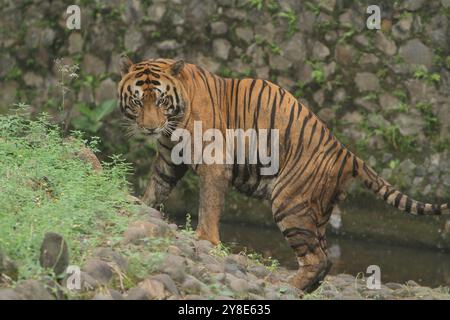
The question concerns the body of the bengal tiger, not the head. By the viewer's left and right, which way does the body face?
facing to the left of the viewer

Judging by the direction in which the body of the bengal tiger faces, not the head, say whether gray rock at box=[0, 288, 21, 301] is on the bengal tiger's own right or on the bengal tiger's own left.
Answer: on the bengal tiger's own left

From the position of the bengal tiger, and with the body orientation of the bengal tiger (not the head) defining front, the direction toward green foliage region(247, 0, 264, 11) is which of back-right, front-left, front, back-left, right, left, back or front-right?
right

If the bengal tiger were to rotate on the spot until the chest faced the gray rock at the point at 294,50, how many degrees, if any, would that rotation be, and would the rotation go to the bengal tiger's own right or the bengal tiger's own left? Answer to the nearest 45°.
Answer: approximately 90° to the bengal tiger's own right

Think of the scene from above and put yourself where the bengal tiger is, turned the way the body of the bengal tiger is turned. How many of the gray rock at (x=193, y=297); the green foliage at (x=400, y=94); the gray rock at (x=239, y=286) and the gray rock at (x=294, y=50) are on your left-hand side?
2

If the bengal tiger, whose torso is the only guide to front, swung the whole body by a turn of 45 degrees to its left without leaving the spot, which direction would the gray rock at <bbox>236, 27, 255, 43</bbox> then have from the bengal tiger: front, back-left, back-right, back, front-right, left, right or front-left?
back-right

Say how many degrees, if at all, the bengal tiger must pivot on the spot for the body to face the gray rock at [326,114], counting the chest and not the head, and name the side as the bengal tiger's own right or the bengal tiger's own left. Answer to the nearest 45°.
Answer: approximately 90° to the bengal tiger's own right

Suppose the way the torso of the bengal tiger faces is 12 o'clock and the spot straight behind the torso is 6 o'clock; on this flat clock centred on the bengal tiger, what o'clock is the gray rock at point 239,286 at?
The gray rock is roughly at 9 o'clock from the bengal tiger.

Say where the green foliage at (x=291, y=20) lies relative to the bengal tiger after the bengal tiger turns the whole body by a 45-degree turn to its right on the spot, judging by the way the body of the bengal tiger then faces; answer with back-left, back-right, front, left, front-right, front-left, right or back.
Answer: front-right

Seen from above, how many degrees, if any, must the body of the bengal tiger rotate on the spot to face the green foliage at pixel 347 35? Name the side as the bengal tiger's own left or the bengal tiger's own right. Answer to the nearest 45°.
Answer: approximately 90° to the bengal tiger's own right

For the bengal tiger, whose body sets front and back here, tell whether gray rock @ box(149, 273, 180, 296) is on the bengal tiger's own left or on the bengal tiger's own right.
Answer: on the bengal tiger's own left

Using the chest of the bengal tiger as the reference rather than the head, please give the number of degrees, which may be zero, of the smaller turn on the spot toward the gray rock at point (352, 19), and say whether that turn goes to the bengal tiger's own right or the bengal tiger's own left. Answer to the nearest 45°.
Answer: approximately 90° to the bengal tiger's own right
